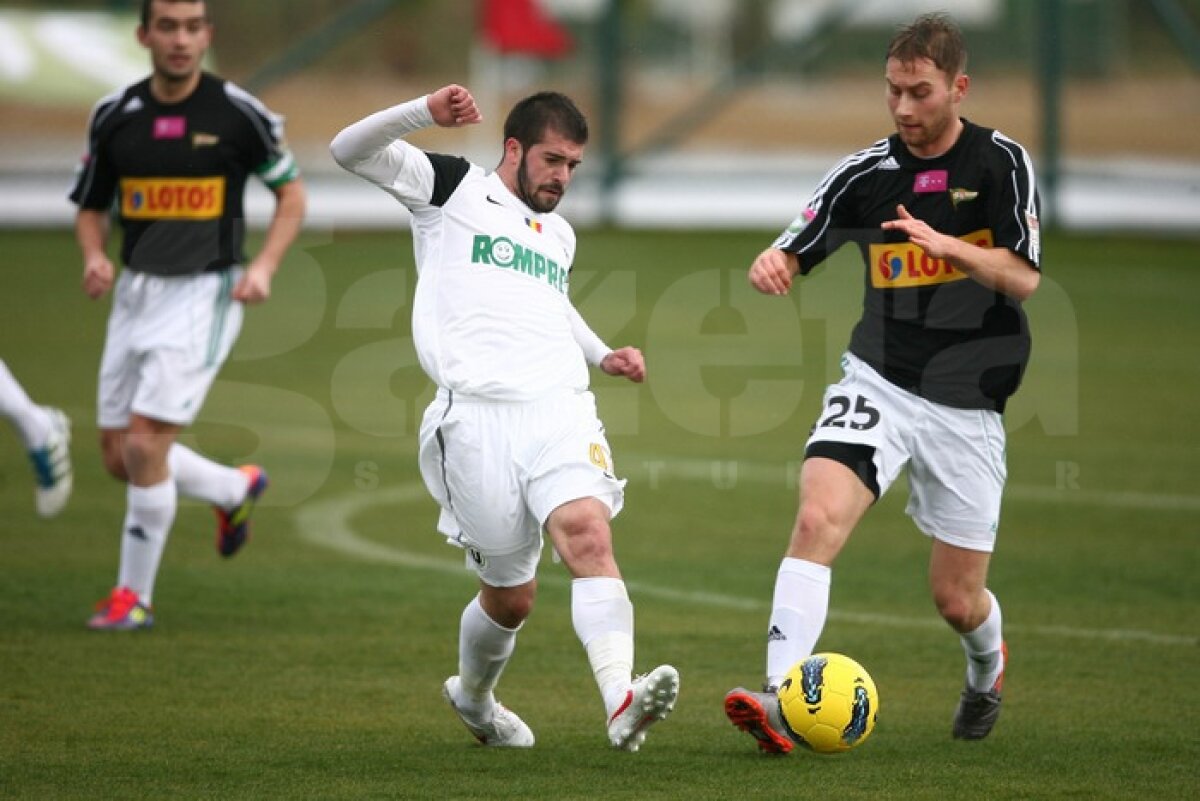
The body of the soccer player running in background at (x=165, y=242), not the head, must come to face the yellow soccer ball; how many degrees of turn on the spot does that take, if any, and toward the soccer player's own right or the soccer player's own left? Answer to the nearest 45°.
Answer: approximately 90° to the soccer player's own left

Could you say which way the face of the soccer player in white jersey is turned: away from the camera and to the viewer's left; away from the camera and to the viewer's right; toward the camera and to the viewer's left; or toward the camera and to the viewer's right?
toward the camera and to the viewer's right

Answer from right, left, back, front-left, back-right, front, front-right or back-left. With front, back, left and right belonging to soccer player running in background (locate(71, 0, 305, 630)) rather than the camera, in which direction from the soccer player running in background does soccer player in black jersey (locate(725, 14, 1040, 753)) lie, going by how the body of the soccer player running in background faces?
left

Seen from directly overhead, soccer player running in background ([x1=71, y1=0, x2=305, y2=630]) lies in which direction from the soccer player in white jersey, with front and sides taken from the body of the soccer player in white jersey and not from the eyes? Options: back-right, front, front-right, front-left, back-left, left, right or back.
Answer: back

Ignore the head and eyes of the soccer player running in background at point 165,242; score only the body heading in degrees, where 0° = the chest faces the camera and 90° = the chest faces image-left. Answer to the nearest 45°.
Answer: approximately 45°

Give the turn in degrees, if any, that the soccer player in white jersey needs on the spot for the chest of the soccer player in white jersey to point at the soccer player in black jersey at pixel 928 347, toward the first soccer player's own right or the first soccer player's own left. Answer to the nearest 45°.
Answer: approximately 45° to the first soccer player's own left
